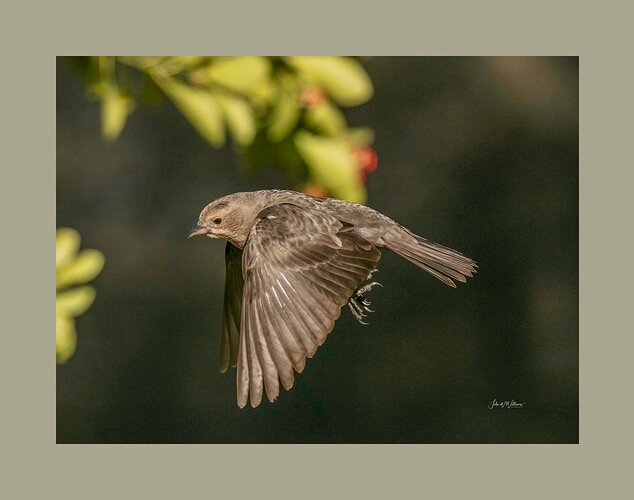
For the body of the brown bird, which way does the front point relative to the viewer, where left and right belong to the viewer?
facing to the left of the viewer

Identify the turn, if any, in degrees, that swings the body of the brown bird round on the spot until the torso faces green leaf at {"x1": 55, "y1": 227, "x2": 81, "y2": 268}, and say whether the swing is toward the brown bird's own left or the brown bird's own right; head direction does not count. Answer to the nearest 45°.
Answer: approximately 45° to the brown bird's own left

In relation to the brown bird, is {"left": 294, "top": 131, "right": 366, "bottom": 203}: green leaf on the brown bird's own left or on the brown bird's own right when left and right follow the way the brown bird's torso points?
on the brown bird's own right

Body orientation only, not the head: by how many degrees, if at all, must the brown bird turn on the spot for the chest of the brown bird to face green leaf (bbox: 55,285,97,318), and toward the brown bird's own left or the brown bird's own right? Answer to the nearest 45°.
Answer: approximately 45° to the brown bird's own left
